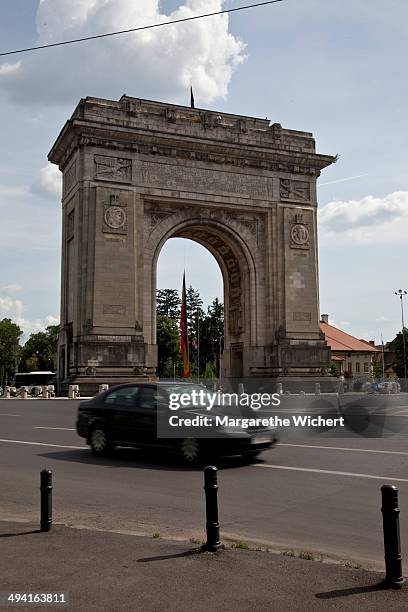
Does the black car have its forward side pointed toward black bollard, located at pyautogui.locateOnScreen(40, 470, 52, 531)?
no

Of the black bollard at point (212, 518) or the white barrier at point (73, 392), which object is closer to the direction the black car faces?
the black bollard

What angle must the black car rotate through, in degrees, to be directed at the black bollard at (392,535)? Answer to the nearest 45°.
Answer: approximately 45° to its right

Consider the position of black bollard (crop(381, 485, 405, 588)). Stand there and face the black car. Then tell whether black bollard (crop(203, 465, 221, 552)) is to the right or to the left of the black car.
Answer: left

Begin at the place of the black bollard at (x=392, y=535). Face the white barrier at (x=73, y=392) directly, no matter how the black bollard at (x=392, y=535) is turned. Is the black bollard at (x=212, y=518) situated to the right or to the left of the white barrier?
left

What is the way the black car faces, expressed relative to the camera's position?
facing the viewer and to the right of the viewer

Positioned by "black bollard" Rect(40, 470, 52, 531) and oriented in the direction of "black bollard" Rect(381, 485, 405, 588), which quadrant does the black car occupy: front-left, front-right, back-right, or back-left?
back-left

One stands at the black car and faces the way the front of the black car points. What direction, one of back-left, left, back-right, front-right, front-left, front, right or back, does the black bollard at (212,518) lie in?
front-right

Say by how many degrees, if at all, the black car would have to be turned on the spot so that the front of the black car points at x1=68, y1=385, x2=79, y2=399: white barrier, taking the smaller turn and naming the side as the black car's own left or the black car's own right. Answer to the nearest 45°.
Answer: approximately 135° to the black car's own left
